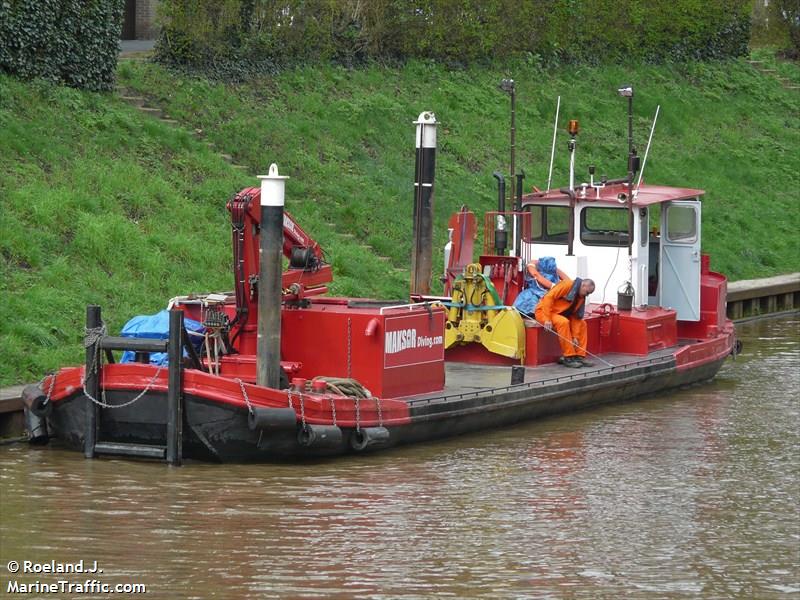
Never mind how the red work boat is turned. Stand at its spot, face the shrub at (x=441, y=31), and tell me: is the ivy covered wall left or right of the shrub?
left

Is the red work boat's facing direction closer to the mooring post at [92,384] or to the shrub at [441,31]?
the mooring post

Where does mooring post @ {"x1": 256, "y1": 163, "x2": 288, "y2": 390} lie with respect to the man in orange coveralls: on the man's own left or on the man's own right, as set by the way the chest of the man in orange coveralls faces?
on the man's own right

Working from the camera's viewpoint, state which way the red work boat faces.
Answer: facing the viewer and to the left of the viewer

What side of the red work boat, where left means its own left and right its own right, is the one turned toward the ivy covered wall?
right

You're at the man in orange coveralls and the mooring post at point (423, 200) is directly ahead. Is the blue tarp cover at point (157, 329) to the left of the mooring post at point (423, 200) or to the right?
left

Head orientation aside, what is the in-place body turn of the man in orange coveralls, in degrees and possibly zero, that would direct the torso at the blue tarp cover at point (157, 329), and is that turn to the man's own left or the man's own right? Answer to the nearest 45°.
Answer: approximately 90° to the man's own right
